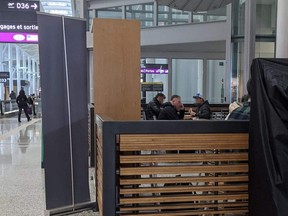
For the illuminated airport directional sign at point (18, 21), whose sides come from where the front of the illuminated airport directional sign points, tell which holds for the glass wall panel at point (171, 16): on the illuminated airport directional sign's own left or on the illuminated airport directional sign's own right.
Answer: on the illuminated airport directional sign's own left

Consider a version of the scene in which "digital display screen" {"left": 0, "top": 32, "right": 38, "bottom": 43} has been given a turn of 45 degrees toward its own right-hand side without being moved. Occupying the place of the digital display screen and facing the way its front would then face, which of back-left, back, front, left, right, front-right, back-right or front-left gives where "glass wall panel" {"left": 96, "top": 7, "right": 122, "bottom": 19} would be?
back

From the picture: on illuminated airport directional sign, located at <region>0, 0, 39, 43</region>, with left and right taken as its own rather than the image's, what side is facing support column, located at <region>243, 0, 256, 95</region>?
left

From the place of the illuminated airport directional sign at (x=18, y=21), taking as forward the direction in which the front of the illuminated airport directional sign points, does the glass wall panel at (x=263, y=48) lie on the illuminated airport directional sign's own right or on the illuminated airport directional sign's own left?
on the illuminated airport directional sign's own left
